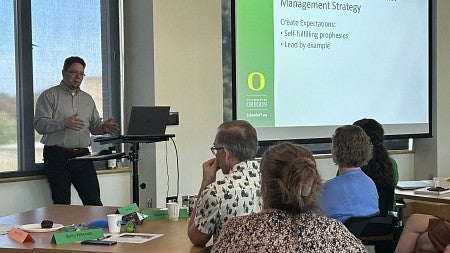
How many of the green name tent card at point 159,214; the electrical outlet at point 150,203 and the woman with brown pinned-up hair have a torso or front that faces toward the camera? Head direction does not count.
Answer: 2

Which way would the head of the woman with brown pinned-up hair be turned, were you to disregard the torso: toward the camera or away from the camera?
away from the camera

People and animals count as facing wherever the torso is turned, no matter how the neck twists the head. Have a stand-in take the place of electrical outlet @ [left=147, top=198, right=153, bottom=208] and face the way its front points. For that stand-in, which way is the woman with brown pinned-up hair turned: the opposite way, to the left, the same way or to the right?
the opposite way

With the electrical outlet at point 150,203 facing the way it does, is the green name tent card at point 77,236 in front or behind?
in front

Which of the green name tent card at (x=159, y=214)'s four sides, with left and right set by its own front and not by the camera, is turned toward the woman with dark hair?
left

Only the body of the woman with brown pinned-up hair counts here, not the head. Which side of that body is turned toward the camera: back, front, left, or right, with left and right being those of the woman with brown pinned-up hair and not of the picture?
back

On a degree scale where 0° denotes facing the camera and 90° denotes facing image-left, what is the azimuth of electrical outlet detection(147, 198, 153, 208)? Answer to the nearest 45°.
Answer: approximately 0°

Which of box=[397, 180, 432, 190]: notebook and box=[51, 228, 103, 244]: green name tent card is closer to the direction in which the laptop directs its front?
the green name tent card

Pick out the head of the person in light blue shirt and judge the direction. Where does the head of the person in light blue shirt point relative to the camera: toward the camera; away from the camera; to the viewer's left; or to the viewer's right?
away from the camera

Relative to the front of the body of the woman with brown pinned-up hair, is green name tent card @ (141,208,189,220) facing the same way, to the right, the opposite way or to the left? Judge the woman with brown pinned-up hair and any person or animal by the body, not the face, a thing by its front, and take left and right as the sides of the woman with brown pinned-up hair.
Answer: the opposite way

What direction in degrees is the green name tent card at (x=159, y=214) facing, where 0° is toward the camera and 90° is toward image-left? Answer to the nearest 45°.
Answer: approximately 0°
